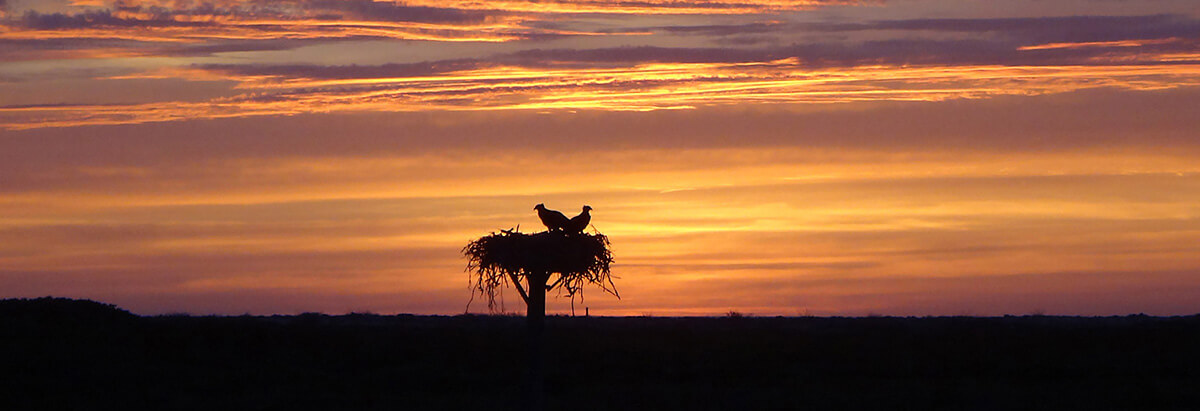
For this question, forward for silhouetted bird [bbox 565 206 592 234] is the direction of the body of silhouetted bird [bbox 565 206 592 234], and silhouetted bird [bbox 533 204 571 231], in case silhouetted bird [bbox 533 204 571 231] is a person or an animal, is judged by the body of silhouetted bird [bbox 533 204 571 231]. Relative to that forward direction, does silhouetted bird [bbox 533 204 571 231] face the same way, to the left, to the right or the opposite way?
the opposite way

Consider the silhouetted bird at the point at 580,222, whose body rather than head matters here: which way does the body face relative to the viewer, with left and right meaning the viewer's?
facing to the right of the viewer

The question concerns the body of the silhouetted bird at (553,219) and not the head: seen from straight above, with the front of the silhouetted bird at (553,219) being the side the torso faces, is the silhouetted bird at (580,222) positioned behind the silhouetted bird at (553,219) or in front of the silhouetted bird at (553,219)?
behind

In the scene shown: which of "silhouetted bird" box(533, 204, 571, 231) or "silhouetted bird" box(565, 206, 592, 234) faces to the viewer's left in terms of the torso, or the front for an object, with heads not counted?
"silhouetted bird" box(533, 204, 571, 231)

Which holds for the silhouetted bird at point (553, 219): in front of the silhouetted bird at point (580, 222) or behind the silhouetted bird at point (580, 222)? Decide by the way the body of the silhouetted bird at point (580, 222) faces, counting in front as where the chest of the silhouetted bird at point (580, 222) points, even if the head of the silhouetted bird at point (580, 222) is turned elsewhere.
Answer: behind

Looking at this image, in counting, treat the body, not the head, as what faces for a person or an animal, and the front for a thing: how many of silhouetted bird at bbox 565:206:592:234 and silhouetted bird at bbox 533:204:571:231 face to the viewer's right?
1

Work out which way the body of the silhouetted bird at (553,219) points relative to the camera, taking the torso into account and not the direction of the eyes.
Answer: to the viewer's left
